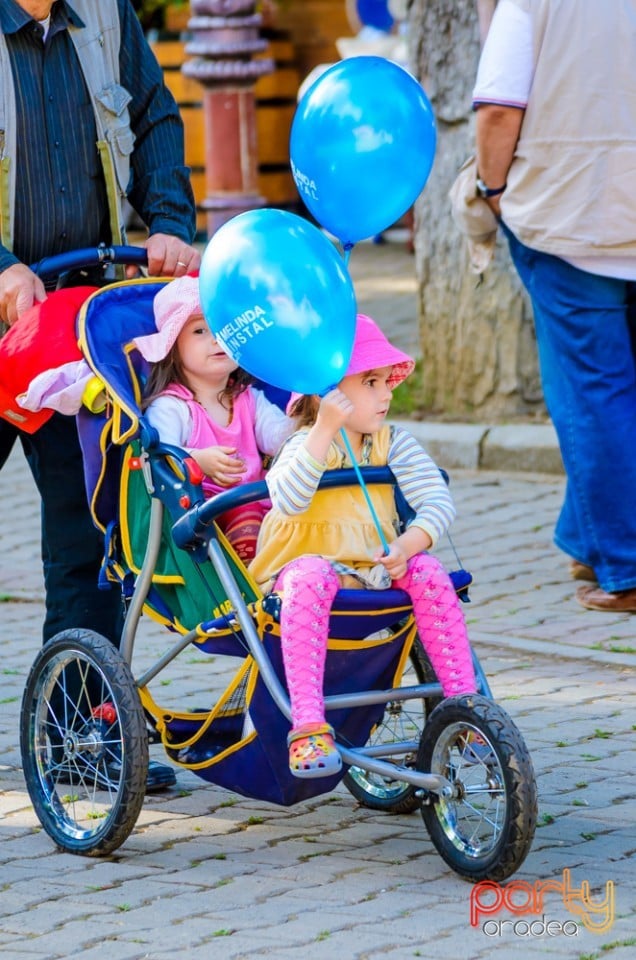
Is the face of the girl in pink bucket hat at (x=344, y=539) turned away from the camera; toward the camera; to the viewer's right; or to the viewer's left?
to the viewer's right

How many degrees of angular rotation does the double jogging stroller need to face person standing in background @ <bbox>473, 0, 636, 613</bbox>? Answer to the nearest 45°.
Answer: approximately 90° to its left

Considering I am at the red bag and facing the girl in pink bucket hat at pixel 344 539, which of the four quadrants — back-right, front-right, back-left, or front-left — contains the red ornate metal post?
back-left

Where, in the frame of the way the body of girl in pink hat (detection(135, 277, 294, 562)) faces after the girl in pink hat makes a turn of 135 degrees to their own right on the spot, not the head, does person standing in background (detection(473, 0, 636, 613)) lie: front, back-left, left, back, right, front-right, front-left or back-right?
back-right

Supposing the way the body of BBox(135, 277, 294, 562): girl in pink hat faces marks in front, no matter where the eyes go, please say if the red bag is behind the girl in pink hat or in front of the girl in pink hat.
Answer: behind

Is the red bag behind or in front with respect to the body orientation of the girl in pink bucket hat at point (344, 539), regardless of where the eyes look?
behind

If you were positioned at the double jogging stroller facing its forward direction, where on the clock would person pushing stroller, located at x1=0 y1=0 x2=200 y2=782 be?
The person pushing stroller is roughly at 7 o'clock from the double jogging stroller.

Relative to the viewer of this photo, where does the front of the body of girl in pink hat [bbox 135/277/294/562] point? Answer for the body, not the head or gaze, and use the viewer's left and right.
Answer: facing the viewer and to the right of the viewer

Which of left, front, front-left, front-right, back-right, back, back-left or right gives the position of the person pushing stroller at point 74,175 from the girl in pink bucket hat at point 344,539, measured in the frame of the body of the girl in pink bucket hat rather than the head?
back

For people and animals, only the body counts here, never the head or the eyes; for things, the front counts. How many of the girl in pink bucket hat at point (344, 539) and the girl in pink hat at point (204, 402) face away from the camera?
0

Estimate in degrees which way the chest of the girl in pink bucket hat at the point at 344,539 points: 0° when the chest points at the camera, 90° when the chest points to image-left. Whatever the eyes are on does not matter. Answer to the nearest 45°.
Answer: approximately 315°
